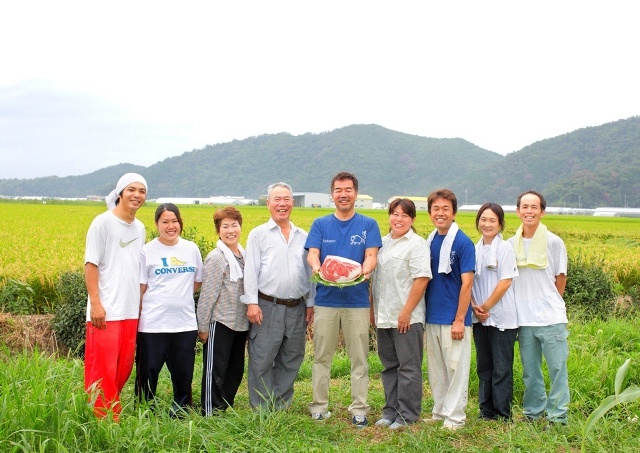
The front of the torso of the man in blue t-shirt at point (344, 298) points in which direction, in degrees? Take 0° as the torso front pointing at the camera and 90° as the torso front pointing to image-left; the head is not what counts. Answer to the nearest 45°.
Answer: approximately 0°

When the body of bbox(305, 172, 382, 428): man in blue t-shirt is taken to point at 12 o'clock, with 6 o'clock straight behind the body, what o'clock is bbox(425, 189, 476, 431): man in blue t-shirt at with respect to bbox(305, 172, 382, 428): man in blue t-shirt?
bbox(425, 189, 476, 431): man in blue t-shirt is roughly at 9 o'clock from bbox(305, 172, 382, 428): man in blue t-shirt.

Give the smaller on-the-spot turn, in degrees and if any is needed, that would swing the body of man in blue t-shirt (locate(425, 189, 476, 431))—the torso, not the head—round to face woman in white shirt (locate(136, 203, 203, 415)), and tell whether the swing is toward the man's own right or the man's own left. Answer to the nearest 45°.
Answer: approximately 45° to the man's own right

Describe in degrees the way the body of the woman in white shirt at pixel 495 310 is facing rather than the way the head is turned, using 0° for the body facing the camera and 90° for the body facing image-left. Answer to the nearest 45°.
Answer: approximately 45°

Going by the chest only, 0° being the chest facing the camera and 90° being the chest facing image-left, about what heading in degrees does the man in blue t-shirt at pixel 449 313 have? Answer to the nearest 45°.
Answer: approximately 45°

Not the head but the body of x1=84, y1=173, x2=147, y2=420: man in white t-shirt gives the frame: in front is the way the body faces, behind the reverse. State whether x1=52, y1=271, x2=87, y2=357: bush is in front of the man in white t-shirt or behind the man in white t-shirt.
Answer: behind
